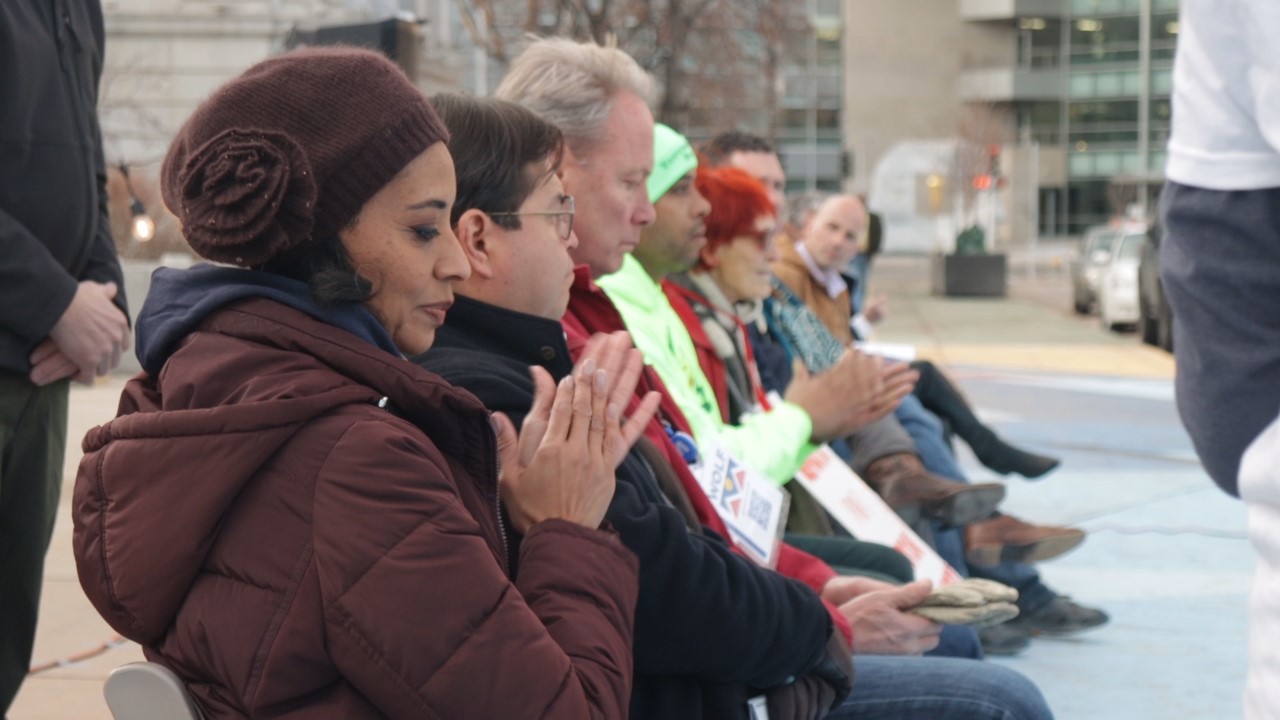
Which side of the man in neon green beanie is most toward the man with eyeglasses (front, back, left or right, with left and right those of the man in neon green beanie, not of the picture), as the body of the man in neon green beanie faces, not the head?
right

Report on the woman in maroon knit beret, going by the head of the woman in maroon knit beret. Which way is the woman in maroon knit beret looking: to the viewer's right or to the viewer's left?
to the viewer's right

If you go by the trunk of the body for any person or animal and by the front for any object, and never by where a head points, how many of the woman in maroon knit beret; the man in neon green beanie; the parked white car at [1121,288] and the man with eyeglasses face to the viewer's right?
3

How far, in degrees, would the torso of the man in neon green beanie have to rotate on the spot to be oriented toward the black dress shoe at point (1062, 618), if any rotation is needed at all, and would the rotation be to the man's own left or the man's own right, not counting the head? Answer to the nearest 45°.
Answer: approximately 45° to the man's own left

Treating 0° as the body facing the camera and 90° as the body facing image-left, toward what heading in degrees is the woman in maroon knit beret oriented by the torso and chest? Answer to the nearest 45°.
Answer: approximately 270°

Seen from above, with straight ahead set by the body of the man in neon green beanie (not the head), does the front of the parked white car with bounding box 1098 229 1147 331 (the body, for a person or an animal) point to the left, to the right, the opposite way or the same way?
to the right

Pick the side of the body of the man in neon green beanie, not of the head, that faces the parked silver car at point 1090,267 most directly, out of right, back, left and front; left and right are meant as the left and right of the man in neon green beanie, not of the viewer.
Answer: left

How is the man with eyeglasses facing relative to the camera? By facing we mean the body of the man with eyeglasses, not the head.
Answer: to the viewer's right

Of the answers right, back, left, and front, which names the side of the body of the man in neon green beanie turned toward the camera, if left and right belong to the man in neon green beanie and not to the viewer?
right
